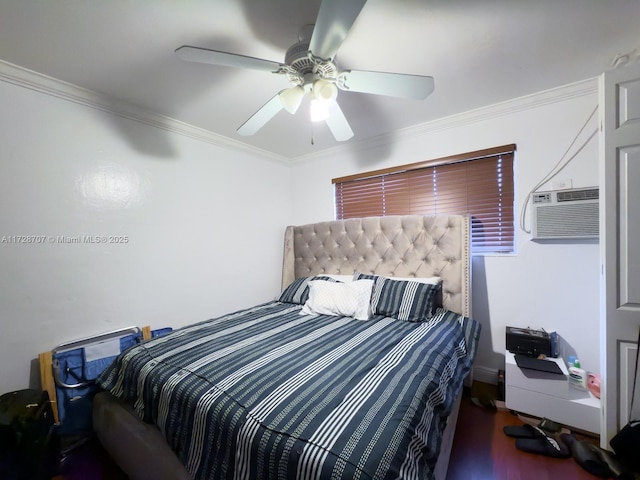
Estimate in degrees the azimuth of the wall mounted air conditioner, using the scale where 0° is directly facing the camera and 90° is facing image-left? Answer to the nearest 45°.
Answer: approximately 0°

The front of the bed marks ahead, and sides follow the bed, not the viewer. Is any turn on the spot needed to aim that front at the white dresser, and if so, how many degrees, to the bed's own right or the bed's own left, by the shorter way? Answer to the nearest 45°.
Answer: approximately 135° to the bed's own left

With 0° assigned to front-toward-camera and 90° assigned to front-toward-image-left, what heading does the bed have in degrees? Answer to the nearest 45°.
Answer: approximately 45°
